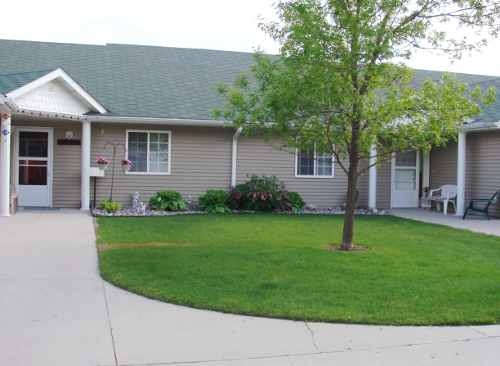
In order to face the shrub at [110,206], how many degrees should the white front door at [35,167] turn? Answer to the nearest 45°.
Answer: approximately 45° to its left

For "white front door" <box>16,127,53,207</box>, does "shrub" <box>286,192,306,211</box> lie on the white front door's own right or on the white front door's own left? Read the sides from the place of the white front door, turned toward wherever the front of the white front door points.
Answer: on the white front door's own left

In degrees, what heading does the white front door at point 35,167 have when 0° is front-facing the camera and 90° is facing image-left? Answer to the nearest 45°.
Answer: approximately 0°

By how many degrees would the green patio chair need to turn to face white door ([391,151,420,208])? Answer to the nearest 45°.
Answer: approximately 45° to its right

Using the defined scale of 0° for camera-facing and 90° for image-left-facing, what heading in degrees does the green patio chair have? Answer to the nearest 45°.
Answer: approximately 90°
